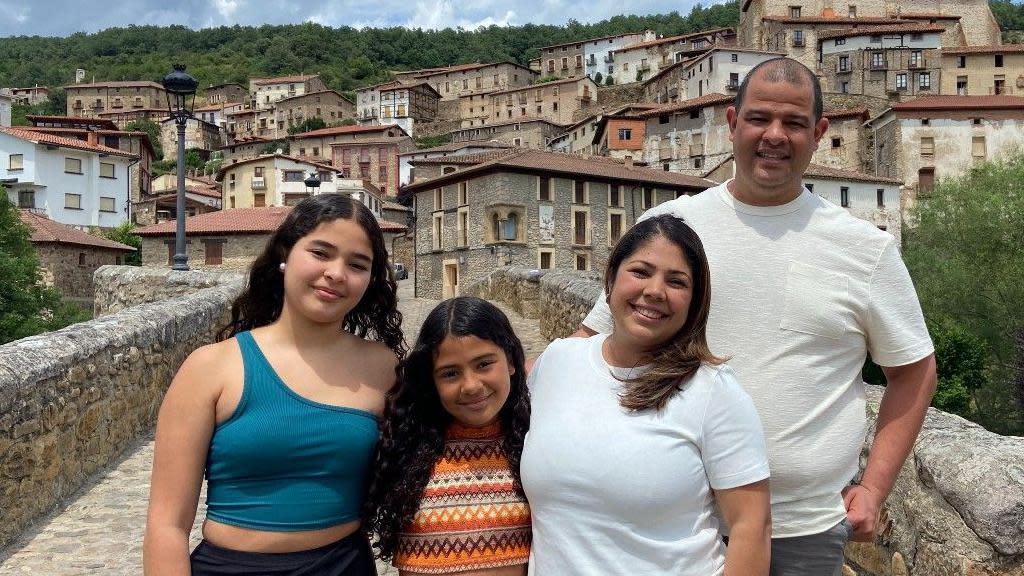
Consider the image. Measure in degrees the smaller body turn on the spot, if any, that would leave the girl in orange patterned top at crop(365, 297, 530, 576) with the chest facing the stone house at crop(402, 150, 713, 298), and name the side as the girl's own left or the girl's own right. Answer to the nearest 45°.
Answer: approximately 180°

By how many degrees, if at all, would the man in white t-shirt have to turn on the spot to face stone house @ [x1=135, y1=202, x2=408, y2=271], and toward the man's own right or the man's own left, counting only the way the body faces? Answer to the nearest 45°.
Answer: approximately 135° to the man's own right

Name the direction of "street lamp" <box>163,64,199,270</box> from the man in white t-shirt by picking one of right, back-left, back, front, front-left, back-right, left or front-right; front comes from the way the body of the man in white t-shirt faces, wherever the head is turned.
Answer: back-right

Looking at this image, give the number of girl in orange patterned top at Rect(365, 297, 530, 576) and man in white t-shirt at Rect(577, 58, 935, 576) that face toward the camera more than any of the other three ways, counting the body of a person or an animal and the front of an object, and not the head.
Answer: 2

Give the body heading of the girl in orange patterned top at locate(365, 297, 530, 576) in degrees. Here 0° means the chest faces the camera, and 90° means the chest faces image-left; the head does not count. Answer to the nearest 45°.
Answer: approximately 0°

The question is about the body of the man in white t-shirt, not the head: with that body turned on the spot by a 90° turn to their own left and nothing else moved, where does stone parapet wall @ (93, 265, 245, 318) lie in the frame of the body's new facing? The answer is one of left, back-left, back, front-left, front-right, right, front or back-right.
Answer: back-left
